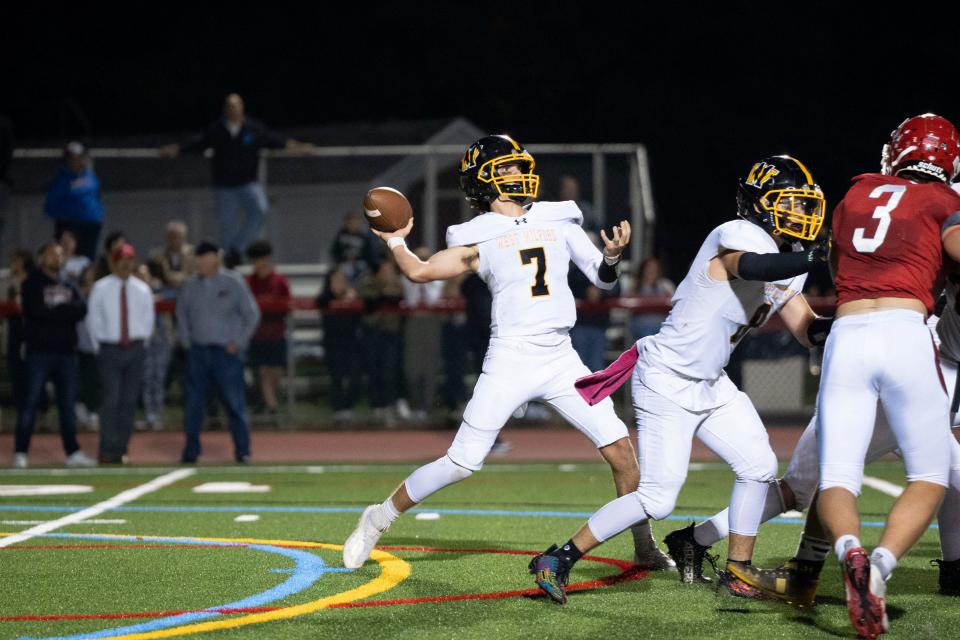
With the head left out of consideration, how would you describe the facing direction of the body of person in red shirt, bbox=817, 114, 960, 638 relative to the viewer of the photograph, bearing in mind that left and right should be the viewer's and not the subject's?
facing away from the viewer

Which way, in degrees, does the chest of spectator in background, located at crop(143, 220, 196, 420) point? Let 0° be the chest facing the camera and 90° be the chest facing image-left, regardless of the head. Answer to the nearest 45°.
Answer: approximately 0°

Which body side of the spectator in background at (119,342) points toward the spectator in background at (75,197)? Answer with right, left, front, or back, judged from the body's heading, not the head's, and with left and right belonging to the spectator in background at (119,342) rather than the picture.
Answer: back

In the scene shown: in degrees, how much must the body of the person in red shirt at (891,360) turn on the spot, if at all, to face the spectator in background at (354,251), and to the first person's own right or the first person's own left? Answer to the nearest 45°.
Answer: approximately 45° to the first person's own left

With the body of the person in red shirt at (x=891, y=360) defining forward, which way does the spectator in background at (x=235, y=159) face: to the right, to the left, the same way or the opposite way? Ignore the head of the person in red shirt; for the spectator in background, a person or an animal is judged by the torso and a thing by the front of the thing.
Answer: the opposite way

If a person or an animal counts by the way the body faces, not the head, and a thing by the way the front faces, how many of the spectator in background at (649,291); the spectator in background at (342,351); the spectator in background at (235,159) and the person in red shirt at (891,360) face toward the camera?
3

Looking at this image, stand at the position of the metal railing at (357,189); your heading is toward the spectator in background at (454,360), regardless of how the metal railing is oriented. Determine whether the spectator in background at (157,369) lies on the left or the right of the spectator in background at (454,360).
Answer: right

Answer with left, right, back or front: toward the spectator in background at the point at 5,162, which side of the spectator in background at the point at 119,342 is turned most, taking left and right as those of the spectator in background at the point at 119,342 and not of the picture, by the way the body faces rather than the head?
back

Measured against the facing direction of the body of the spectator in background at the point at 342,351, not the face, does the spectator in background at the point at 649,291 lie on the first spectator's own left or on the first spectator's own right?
on the first spectator's own left

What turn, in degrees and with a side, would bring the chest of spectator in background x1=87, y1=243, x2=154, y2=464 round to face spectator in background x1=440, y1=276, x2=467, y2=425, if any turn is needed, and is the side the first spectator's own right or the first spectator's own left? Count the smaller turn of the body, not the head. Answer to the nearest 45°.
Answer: approximately 135° to the first spectator's own left
